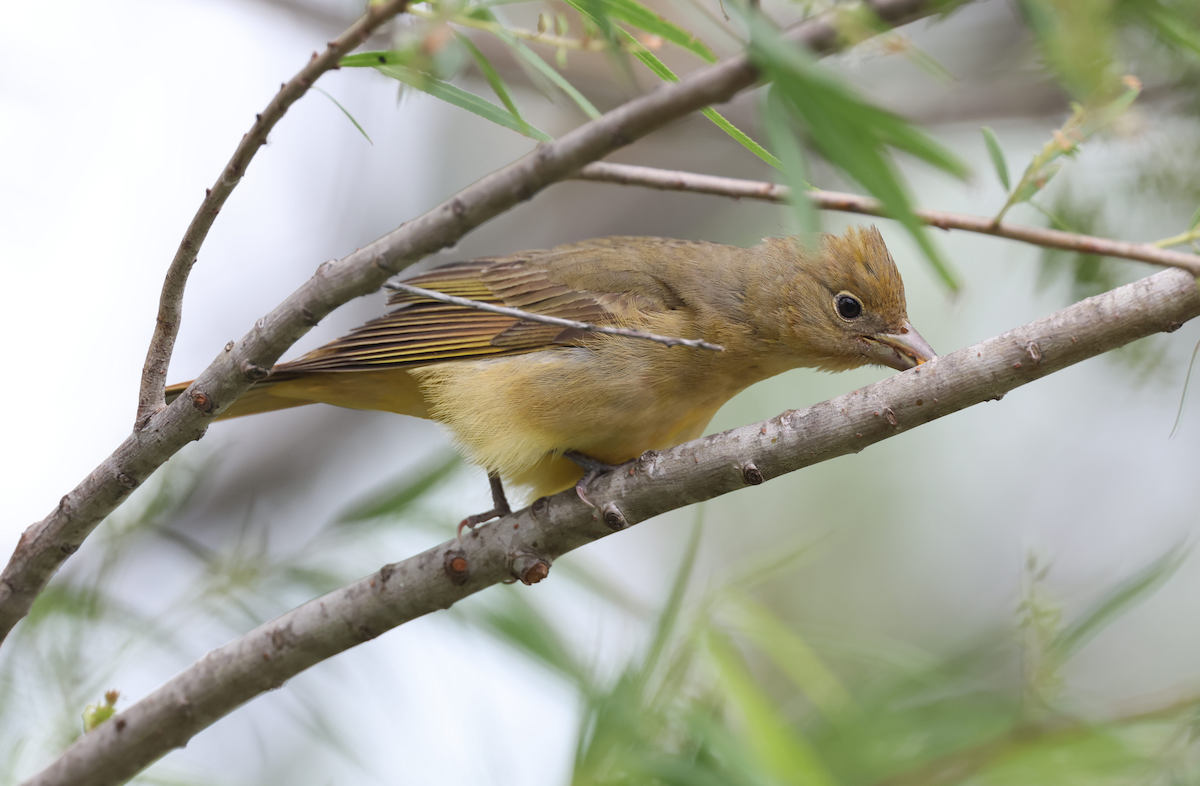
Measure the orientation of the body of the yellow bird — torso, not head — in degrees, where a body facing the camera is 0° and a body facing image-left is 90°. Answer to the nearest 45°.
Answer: approximately 270°
